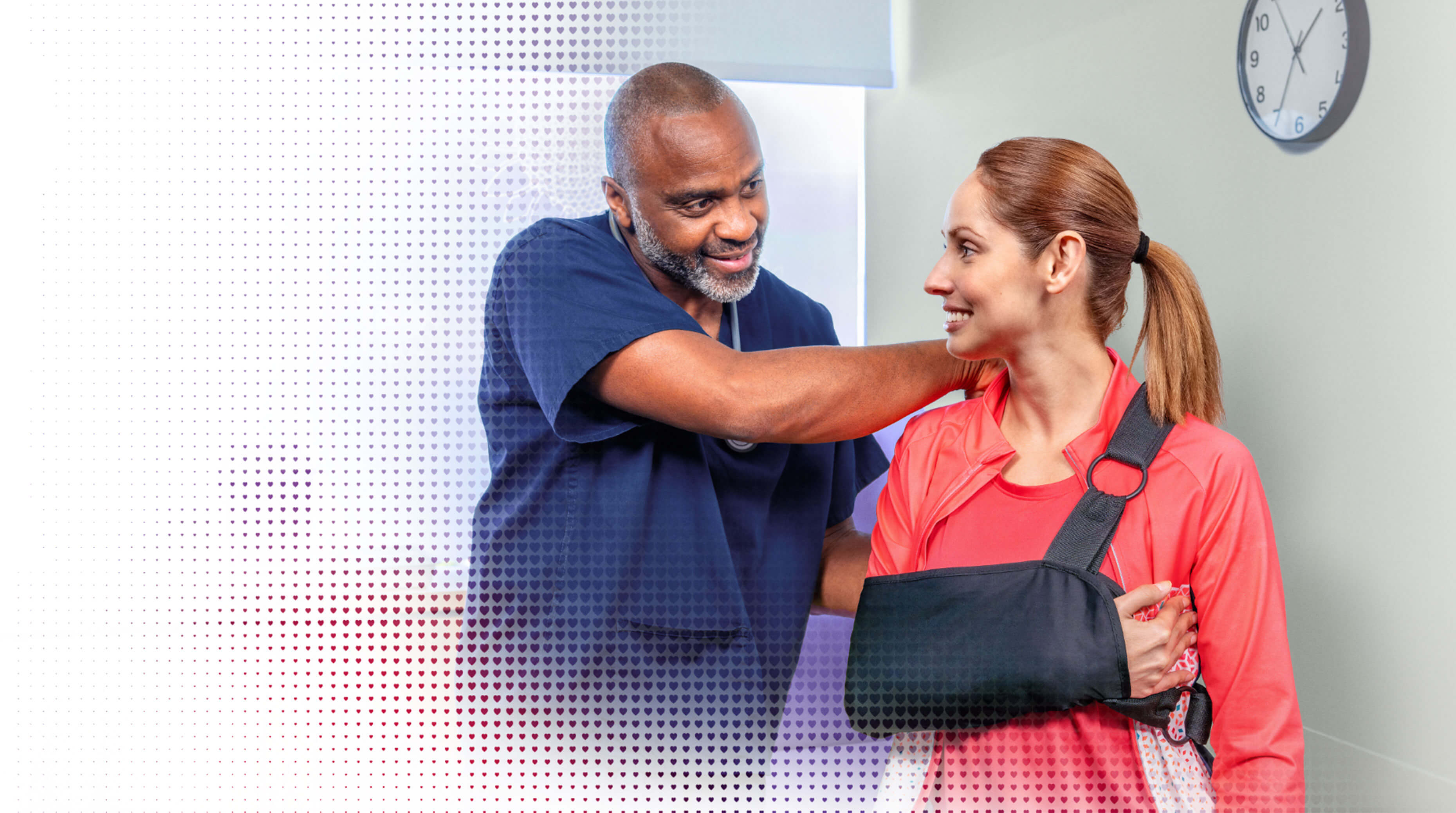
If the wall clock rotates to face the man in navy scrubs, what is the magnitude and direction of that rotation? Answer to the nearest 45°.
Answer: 0° — it already faces them

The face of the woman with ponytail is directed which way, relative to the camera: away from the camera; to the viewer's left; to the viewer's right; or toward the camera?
to the viewer's left

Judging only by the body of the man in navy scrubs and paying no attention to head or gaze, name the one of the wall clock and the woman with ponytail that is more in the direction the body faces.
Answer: the woman with ponytail

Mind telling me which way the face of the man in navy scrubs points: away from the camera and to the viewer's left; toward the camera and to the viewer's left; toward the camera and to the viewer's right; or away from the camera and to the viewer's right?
toward the camera and to the viewer's right

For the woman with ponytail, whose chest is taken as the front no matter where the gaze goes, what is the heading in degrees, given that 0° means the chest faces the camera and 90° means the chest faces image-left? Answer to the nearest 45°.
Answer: approximately 45°

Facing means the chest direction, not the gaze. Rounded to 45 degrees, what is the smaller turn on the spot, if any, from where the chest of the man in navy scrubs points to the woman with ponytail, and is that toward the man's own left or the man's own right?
0° — they already face them

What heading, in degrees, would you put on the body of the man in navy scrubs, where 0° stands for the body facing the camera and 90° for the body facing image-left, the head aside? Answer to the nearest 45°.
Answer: approximately 315°

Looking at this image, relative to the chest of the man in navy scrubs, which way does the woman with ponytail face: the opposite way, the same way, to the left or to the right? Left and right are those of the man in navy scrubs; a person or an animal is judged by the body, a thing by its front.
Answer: to the right
